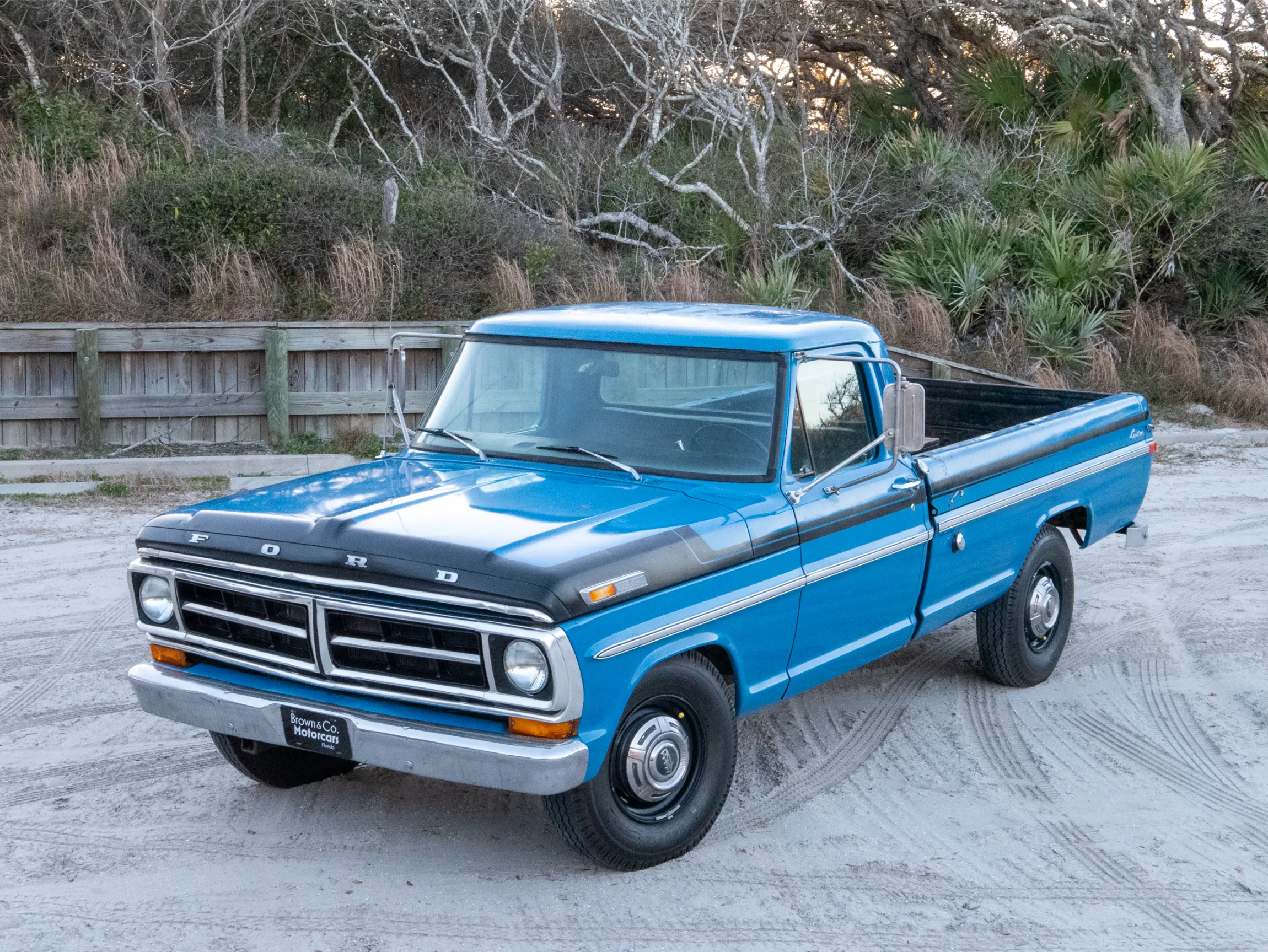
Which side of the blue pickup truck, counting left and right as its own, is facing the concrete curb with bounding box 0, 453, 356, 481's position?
right

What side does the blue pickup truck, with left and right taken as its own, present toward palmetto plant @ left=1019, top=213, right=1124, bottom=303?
back

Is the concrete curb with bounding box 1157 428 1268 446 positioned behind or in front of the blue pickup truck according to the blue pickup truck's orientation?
behind

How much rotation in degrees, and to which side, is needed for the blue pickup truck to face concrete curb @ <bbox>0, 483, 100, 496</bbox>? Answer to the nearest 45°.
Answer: approximately 90° to its right

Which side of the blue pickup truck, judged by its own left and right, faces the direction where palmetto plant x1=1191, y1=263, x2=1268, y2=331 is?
back

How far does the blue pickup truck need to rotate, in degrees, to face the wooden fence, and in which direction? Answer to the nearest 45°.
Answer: approximately 90° to its right

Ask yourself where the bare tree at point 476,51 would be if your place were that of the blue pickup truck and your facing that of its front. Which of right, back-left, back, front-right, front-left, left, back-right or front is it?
back-right

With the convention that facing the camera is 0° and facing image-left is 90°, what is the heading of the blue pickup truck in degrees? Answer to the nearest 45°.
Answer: approximately 45°

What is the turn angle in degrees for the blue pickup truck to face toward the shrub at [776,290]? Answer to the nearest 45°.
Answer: approximately 135° to its right

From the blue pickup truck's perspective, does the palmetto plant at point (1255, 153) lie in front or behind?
behind
